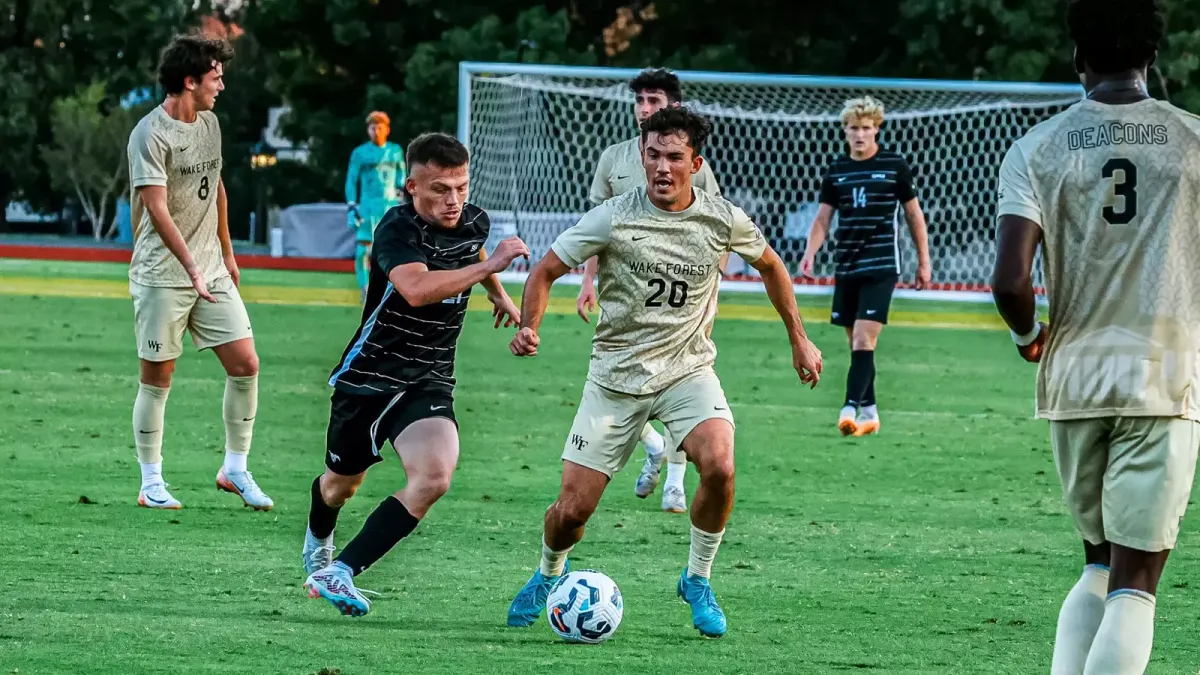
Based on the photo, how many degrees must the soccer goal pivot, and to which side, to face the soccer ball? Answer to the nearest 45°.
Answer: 0° — it already faces it

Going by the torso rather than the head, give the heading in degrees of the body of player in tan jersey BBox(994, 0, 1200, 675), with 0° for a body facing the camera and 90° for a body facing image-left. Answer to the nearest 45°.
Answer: approximately 180°

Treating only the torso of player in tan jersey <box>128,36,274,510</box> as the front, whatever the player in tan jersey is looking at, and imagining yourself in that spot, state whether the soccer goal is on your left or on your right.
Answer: on your left

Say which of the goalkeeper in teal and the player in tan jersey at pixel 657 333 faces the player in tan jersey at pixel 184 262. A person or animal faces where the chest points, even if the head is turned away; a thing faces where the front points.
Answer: the goalkeeper in teal

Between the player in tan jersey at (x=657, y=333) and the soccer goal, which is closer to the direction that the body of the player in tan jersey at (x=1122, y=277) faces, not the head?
the soccer goal

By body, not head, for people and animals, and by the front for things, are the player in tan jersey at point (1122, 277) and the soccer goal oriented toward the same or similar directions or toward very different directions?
very different directions

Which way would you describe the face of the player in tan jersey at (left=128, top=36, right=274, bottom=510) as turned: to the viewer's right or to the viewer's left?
to the viewer's right

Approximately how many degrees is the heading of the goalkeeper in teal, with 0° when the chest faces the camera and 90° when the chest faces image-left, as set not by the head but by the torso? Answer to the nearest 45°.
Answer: approximately 0°
